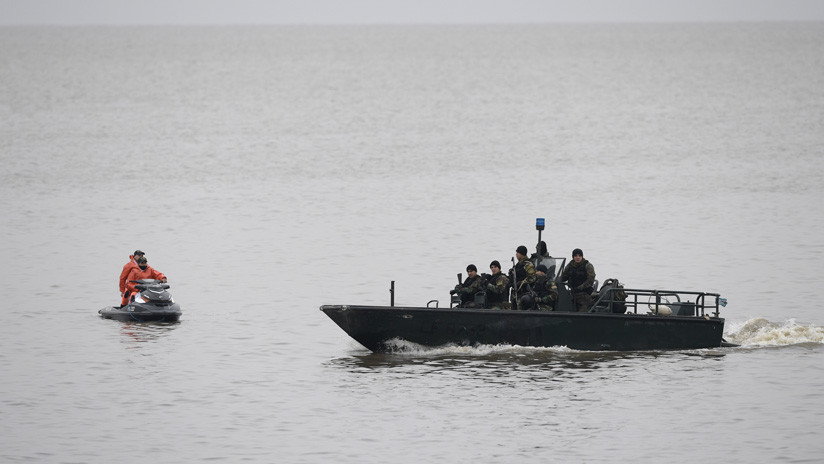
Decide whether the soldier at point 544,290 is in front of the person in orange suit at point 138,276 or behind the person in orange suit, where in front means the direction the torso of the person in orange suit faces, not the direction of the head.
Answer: in front

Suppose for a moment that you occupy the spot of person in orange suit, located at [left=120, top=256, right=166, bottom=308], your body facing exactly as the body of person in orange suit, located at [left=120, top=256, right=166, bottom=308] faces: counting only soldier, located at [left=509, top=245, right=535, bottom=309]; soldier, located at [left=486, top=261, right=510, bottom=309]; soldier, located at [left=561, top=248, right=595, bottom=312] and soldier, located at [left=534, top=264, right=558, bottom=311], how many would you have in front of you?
4

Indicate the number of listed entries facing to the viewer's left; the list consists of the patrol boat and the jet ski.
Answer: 1

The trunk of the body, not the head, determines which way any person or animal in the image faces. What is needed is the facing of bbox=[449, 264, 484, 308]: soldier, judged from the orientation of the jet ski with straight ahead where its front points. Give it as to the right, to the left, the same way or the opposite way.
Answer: to the right

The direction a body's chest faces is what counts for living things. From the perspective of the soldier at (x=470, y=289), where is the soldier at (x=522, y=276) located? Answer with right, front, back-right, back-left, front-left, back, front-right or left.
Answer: back-left

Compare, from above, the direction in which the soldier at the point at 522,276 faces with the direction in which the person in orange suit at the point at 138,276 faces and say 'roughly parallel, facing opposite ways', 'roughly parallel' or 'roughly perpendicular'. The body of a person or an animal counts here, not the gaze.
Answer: roughly perpendicular

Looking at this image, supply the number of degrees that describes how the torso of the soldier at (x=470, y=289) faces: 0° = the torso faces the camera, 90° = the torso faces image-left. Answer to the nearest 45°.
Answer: approximately 45°

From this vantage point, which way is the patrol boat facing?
to the viewer's left

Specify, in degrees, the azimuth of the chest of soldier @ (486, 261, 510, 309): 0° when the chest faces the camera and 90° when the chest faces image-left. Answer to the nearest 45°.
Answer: approximately 45°

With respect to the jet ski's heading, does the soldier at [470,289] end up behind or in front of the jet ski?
in front

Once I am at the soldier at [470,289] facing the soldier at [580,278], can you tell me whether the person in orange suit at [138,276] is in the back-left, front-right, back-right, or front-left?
back-left

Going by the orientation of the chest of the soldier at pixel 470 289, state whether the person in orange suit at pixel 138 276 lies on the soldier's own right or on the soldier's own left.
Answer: on the soldier's own right

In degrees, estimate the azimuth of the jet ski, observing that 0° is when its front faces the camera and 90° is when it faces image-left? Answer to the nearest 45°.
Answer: approximately 315°
